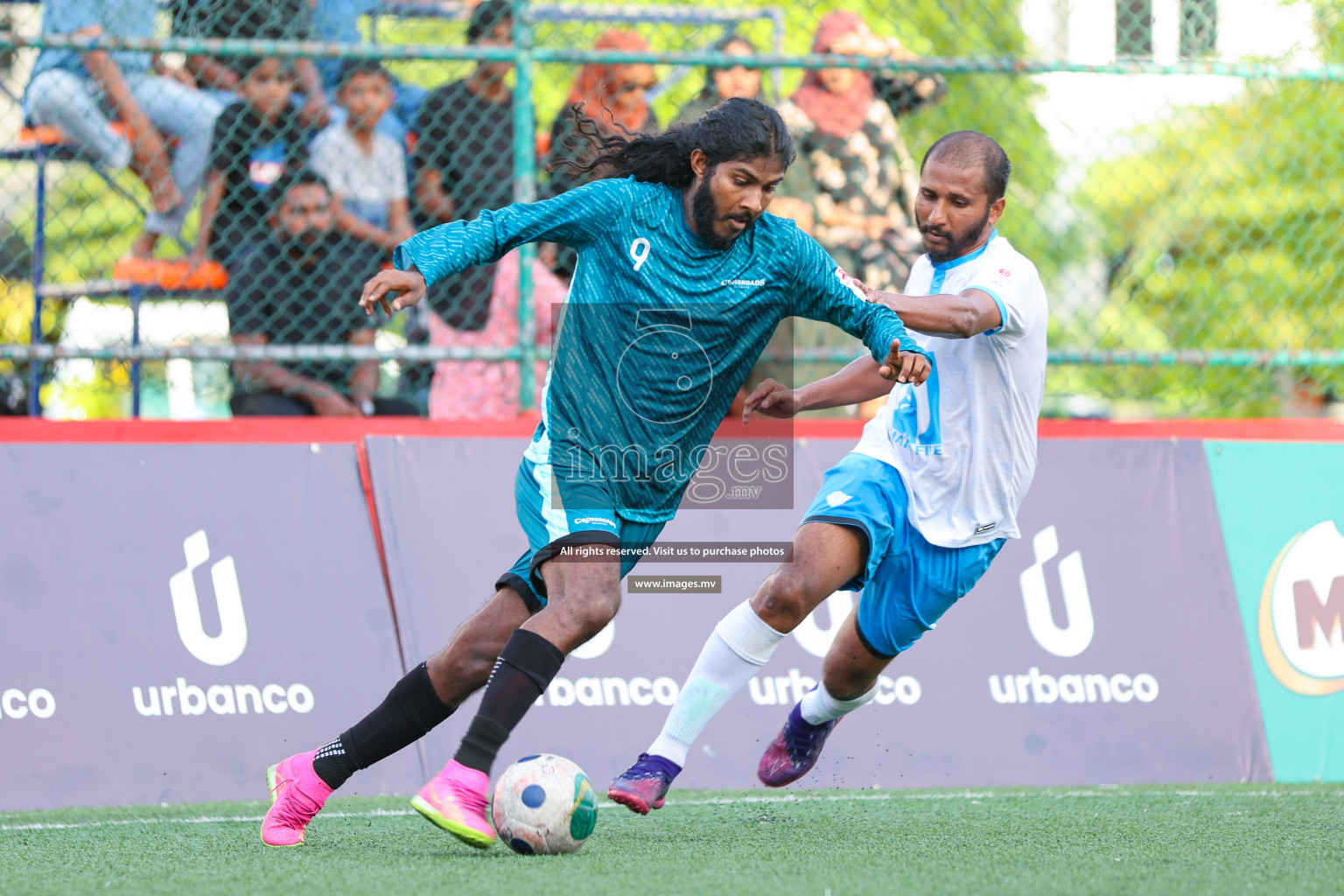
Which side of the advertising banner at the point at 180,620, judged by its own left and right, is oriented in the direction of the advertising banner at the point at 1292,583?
left

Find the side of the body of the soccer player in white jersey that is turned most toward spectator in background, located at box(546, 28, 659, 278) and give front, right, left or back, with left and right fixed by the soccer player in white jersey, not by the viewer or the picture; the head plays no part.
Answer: right

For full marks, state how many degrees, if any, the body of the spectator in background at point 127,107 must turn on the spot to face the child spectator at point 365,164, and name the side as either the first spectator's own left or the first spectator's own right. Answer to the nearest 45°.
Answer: approximately 45° to the first spectator's own left

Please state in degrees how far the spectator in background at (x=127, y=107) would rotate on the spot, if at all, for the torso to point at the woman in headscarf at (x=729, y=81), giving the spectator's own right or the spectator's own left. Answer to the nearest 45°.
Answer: approximately 45° to the spectator's own left

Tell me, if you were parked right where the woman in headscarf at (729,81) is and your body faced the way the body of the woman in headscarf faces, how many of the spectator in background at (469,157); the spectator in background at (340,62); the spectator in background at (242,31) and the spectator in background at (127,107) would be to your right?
4

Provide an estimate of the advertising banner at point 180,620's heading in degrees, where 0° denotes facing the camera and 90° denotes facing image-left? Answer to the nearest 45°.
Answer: approximately 0°

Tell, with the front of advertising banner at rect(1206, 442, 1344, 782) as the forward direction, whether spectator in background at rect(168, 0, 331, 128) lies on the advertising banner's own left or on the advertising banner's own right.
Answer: on the advertising banner's own right

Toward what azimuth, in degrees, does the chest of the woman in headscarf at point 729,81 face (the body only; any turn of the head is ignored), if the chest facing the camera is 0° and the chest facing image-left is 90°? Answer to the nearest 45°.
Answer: approximately 0°

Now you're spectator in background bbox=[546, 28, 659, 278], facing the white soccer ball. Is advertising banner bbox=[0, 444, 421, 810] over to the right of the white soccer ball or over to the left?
right
